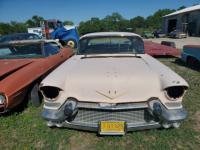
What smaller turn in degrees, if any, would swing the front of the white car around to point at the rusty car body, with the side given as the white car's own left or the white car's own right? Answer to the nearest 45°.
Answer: approximately 135° to the white car's own right

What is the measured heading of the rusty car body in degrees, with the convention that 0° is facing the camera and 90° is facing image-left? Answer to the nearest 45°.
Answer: approximately 45°

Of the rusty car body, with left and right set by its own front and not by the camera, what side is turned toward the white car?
left

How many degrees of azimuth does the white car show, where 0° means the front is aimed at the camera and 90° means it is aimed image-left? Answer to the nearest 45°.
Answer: approximately 0°
